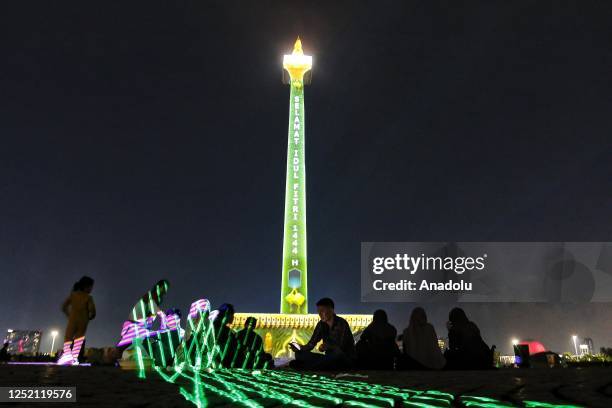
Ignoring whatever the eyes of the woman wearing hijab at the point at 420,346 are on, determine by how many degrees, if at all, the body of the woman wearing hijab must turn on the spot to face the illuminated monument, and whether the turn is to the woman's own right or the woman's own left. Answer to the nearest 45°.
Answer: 0° — they already face it

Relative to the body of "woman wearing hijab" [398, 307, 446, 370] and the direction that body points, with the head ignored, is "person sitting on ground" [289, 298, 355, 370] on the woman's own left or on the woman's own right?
on the woman's own left

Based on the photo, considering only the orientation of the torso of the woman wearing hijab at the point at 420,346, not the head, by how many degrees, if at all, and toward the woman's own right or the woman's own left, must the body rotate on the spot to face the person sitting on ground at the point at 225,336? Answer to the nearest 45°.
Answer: approximately 90° to the woman's own left

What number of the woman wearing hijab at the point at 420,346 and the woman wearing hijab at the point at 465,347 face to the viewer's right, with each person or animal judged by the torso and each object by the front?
0

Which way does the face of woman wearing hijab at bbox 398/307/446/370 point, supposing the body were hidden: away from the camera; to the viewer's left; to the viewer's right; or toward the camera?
away from the camera

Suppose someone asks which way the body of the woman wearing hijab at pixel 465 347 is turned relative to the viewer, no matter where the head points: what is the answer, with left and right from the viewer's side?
facing away from the viewer and to the left of the viewer

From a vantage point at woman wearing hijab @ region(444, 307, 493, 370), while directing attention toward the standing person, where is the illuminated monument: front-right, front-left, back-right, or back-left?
front-right

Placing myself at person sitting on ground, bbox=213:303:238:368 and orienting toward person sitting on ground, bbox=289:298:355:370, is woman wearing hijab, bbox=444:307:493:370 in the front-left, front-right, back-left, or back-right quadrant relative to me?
front-left

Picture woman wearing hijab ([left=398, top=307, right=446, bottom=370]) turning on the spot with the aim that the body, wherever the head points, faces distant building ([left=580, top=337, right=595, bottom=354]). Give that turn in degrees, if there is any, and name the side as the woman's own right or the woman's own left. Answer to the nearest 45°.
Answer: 0° — they already face it

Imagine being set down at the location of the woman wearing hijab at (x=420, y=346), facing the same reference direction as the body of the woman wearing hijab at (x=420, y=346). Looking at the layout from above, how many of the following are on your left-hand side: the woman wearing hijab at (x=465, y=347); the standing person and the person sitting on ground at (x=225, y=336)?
2

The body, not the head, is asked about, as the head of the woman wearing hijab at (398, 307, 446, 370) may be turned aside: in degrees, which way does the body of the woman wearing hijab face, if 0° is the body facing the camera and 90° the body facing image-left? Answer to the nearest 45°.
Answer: approximately 180°

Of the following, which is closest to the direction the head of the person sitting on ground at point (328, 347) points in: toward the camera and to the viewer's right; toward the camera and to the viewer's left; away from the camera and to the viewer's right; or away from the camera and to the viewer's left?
toward the camera and to the viewer's left

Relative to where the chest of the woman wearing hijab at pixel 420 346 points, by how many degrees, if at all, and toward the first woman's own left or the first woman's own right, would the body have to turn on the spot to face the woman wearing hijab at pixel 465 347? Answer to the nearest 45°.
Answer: approximately 45° to the first woman's own right

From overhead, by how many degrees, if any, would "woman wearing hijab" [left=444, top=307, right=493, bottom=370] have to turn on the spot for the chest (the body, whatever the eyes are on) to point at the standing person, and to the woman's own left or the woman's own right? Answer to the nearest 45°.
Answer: approximately 45° to the woman's own left

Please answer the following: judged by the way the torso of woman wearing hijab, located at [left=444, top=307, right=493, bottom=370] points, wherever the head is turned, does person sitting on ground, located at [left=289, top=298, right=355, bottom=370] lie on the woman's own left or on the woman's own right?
on the woman's own left

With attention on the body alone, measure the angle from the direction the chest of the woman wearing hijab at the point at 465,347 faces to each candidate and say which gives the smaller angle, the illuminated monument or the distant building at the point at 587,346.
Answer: the illuminated monument
